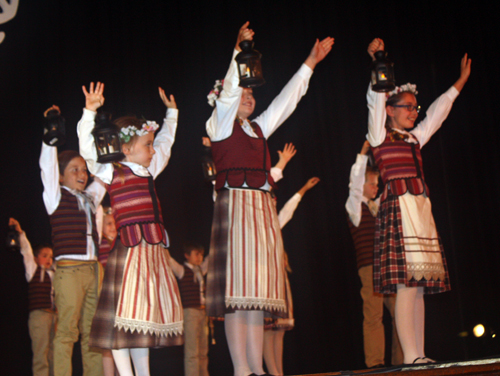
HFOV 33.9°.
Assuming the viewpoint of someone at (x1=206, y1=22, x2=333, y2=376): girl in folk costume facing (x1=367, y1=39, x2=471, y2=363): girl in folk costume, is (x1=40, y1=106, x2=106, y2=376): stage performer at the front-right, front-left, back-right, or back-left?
back-left

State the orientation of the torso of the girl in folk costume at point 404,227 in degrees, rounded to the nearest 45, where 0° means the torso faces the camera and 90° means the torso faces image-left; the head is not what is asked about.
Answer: approximately 315°

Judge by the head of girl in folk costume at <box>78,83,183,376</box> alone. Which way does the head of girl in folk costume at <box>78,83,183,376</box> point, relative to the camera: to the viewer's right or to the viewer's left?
to the viewer's right

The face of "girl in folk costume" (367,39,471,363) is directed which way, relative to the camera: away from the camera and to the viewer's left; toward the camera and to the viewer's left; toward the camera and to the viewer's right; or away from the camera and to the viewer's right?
toward the camera and to the viewer's right

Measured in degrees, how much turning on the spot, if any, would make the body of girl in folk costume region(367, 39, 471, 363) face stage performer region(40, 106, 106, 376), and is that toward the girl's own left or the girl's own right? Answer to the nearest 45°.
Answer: approximately 135° to the girl's own right

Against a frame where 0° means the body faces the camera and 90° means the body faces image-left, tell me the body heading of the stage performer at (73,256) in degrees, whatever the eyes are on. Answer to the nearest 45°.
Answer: approximately 315°

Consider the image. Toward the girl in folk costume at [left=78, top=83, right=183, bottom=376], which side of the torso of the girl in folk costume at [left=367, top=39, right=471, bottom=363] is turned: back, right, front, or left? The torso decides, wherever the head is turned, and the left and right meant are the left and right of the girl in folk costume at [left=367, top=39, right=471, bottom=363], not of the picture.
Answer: right
